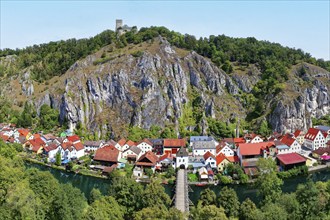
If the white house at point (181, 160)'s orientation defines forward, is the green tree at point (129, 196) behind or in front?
in front

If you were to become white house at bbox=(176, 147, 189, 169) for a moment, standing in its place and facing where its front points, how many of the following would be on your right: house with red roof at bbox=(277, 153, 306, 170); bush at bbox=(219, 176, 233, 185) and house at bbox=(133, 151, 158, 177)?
1

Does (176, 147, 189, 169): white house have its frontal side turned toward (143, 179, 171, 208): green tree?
yes

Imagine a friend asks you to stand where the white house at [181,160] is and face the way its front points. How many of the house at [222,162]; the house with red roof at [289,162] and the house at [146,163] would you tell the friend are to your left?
2

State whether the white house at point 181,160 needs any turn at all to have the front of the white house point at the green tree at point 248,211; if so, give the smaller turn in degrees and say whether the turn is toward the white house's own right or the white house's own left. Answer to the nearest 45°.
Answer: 0° — it already faces it

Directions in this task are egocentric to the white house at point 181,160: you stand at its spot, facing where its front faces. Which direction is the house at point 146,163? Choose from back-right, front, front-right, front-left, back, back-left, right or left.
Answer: right

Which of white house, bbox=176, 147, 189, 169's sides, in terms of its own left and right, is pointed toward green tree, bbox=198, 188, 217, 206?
front

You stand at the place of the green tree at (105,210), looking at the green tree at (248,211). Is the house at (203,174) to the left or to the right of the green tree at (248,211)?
left

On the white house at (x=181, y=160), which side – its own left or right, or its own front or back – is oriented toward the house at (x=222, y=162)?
left

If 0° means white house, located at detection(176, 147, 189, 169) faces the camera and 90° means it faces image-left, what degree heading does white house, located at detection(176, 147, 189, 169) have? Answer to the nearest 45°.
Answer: approximately 0°

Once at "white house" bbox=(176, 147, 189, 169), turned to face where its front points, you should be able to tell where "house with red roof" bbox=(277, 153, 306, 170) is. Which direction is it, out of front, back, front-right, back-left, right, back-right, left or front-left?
left

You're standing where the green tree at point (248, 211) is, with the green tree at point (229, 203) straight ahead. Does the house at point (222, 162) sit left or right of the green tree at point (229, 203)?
right

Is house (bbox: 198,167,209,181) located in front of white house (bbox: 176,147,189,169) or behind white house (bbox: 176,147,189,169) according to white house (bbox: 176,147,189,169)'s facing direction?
in front

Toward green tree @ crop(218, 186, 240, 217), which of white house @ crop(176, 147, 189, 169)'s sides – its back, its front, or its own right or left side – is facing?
front
